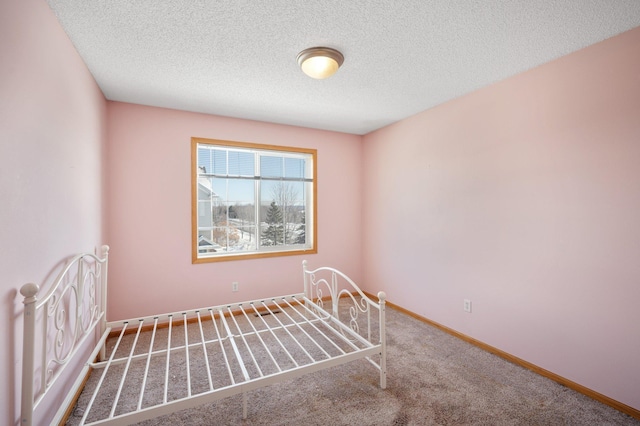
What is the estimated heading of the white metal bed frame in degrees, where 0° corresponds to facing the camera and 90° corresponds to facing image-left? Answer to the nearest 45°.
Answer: approximately 270°

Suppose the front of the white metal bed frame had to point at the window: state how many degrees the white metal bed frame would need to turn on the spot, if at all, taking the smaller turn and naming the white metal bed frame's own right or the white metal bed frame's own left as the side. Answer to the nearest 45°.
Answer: approximately 45° to the white metal bed frame's own left

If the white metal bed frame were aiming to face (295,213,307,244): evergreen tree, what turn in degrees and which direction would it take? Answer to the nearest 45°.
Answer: approximately 45° to its left
